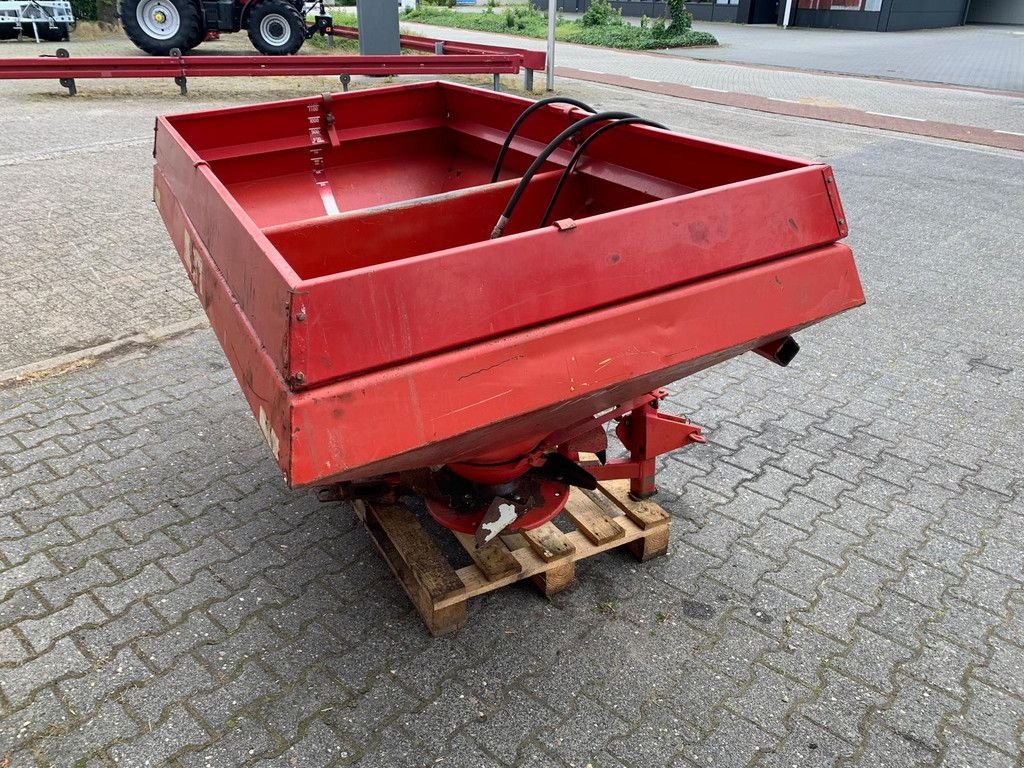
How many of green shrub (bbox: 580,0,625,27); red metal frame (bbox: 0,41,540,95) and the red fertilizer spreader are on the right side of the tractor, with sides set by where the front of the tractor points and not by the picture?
2

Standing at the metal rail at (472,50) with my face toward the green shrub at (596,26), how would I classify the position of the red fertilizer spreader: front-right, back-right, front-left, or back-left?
back-right

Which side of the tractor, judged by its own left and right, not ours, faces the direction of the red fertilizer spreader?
right

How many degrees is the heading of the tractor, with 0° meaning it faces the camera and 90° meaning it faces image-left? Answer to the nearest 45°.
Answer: approximately 270°

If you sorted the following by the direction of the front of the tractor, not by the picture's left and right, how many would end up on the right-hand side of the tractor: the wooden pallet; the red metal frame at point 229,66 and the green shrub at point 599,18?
2

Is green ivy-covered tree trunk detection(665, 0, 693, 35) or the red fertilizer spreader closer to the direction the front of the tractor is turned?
the green ivy-covered tree trunk

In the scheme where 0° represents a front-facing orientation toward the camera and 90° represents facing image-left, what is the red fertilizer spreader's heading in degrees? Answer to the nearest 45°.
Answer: approximately 225°

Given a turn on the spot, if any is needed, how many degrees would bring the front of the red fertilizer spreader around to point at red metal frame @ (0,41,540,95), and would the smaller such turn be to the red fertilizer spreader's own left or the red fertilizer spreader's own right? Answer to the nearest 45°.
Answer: approximately 45° to the red fertilizer spreader's own left
